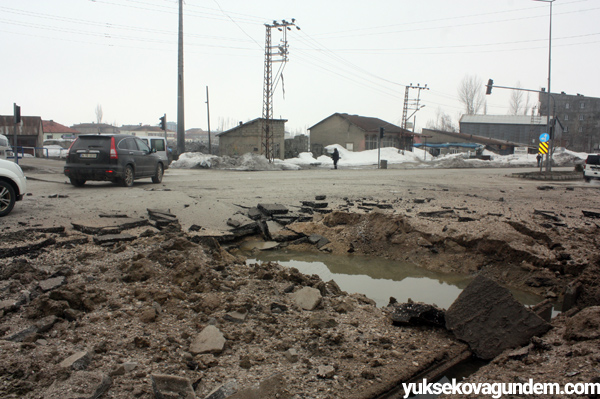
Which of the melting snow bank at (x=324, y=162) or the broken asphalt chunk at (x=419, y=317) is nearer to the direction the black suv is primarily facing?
the melting snow bank

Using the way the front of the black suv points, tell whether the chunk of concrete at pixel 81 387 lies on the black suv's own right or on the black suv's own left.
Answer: on the black suv's own right

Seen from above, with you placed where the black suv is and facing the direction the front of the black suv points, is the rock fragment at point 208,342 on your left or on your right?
on your right

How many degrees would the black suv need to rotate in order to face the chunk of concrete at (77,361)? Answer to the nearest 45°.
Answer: approximately 135° to its right

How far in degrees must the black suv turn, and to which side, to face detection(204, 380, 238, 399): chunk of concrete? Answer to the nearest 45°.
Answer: approximately 135° to its right

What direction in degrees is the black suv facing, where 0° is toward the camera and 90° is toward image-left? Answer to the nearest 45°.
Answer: approximately 225°

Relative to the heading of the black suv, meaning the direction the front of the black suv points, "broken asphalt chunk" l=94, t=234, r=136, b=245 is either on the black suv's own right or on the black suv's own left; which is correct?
on the black suv's own right

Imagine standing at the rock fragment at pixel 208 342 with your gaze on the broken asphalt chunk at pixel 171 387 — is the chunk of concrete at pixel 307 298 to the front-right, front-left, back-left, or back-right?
back-left

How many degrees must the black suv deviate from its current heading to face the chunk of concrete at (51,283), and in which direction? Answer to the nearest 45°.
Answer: approximately 135° to its right

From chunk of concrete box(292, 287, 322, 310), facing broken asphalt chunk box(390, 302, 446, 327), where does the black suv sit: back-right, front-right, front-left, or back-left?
back-left

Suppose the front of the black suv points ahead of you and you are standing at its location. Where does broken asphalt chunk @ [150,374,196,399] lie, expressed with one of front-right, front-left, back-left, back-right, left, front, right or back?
back-right

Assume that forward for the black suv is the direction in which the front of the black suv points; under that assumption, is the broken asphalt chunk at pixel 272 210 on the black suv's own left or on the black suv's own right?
on the black suv's own right

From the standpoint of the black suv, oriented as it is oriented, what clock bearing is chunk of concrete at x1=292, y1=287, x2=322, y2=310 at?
The chunk of concrete is roughly at 4 o'clock from the black suv.
